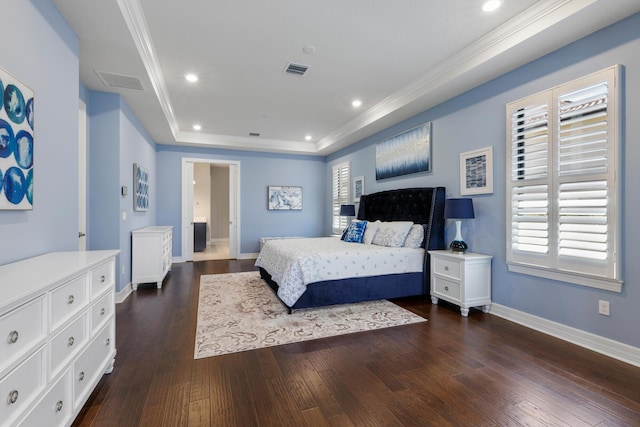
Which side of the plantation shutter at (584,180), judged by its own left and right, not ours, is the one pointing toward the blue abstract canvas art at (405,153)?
right

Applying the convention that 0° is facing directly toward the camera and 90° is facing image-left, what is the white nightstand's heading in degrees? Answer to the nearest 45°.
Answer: approximately 45°

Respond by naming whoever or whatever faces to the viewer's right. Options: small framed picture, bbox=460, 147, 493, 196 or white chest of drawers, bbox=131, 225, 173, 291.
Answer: the white chest of drawers

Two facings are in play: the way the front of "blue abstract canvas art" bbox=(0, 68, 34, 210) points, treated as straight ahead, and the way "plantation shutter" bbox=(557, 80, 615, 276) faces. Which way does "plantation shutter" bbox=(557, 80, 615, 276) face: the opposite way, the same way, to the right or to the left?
the opposite way

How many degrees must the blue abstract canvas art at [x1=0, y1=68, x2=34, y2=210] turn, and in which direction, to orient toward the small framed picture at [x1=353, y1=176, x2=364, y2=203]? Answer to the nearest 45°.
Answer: approximately 45° to its left

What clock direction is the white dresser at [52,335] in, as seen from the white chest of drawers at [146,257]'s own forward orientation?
The white dresser is roughly at 3 o'clock from the white chest of drawers.

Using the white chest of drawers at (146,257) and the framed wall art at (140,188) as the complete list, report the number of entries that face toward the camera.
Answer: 0

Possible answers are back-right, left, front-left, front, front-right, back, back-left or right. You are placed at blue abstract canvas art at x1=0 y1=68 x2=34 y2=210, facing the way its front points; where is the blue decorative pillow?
front-left

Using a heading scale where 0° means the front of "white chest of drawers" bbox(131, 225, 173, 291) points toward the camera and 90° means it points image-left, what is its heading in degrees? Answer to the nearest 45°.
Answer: approximately 270°

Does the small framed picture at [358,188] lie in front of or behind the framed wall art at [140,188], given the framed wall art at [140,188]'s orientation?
in front

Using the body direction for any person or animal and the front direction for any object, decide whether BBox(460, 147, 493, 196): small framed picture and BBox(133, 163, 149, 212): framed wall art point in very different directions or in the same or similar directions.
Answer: very different directions

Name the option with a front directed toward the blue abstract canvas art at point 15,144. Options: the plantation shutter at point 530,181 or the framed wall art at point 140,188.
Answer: the plantation shutter

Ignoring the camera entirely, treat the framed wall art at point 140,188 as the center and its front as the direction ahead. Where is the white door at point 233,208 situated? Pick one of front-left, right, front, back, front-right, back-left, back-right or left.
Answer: front-left

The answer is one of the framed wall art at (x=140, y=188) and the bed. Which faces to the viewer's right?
the framed wall art

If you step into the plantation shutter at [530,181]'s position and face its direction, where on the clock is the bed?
The bed is roughly at 1 o'clock from the plantation shutter.

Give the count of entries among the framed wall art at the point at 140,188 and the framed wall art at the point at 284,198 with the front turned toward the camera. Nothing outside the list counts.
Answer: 1
